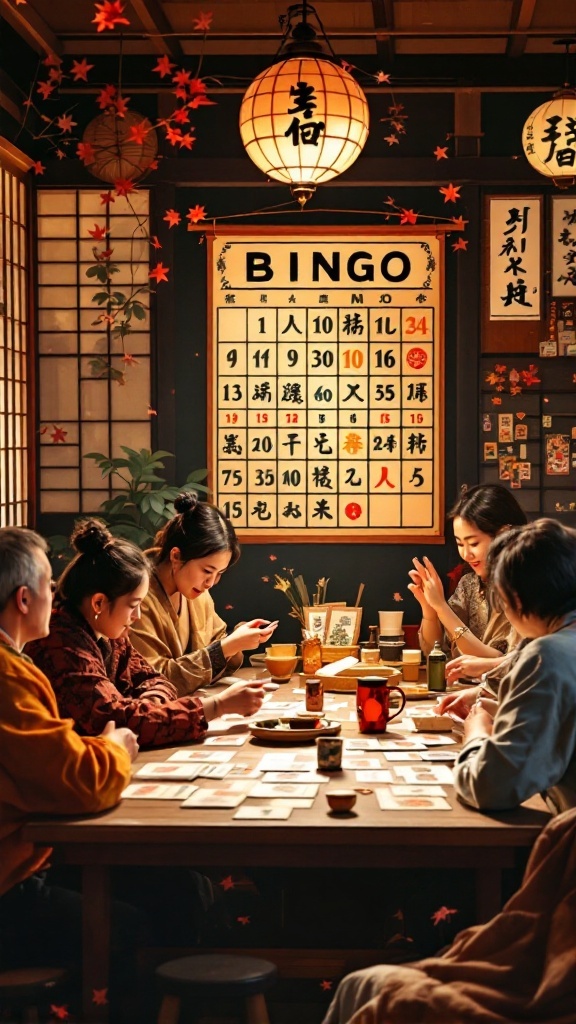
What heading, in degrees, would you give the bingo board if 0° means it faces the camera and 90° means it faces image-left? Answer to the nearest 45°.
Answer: approximately 0°

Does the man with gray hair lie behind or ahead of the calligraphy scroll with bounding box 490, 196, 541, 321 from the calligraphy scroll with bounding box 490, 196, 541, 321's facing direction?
ahead

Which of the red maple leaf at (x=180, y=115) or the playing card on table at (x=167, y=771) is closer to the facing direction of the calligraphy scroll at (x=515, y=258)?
the playing card on table

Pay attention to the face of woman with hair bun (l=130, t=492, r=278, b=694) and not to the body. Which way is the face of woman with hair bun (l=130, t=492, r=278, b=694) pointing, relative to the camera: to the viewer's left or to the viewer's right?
to the viewer's right

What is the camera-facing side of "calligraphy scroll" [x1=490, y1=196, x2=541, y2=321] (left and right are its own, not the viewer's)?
front

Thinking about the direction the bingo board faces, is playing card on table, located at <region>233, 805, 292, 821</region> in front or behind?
in front

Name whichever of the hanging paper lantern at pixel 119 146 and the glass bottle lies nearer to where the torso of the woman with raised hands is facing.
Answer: the glass bottle

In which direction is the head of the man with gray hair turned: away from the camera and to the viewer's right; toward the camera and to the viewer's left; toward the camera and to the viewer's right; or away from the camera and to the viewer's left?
away from the camera and to the viewer's right

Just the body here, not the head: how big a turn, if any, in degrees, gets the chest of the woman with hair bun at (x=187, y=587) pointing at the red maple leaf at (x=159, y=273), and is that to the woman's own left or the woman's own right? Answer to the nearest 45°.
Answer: approximately 135° to the woman's own left

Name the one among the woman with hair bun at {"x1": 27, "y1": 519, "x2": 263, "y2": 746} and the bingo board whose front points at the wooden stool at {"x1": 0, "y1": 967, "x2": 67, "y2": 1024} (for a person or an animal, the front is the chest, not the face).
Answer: the bingo board

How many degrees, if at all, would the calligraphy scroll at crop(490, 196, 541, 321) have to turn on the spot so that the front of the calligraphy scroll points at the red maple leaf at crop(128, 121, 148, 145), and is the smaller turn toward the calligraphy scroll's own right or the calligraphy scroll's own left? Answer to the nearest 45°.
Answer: approximately 90° to the calligraphy scroll's own right

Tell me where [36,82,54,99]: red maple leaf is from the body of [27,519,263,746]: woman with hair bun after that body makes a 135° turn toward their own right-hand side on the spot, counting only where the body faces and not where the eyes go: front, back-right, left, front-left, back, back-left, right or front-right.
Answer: back-right

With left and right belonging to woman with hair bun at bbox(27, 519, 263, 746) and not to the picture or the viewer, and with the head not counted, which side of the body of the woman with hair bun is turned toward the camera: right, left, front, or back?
right

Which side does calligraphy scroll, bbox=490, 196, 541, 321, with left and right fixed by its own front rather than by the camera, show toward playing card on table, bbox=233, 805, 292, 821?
front

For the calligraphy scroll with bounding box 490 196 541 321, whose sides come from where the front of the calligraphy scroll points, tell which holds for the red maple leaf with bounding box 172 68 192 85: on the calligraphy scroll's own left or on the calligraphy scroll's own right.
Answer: on the calligraphy scroll's own right

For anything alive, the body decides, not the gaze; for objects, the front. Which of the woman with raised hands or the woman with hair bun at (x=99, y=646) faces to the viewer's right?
the woman with hair bun
